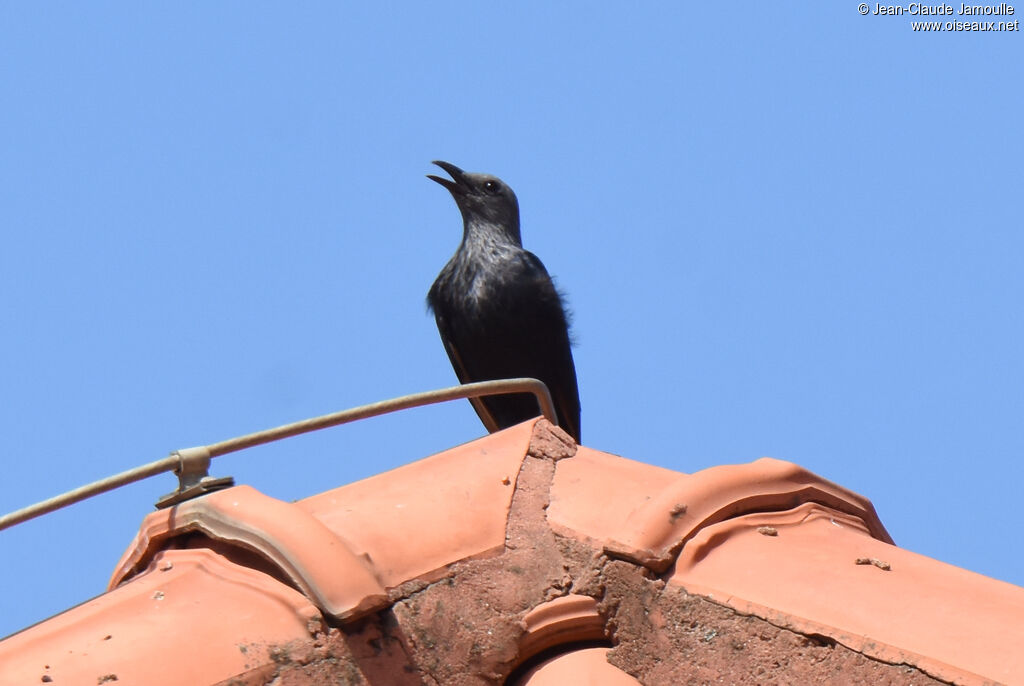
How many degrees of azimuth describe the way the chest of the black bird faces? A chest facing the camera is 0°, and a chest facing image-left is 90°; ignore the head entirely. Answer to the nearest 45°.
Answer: approximately 45°
